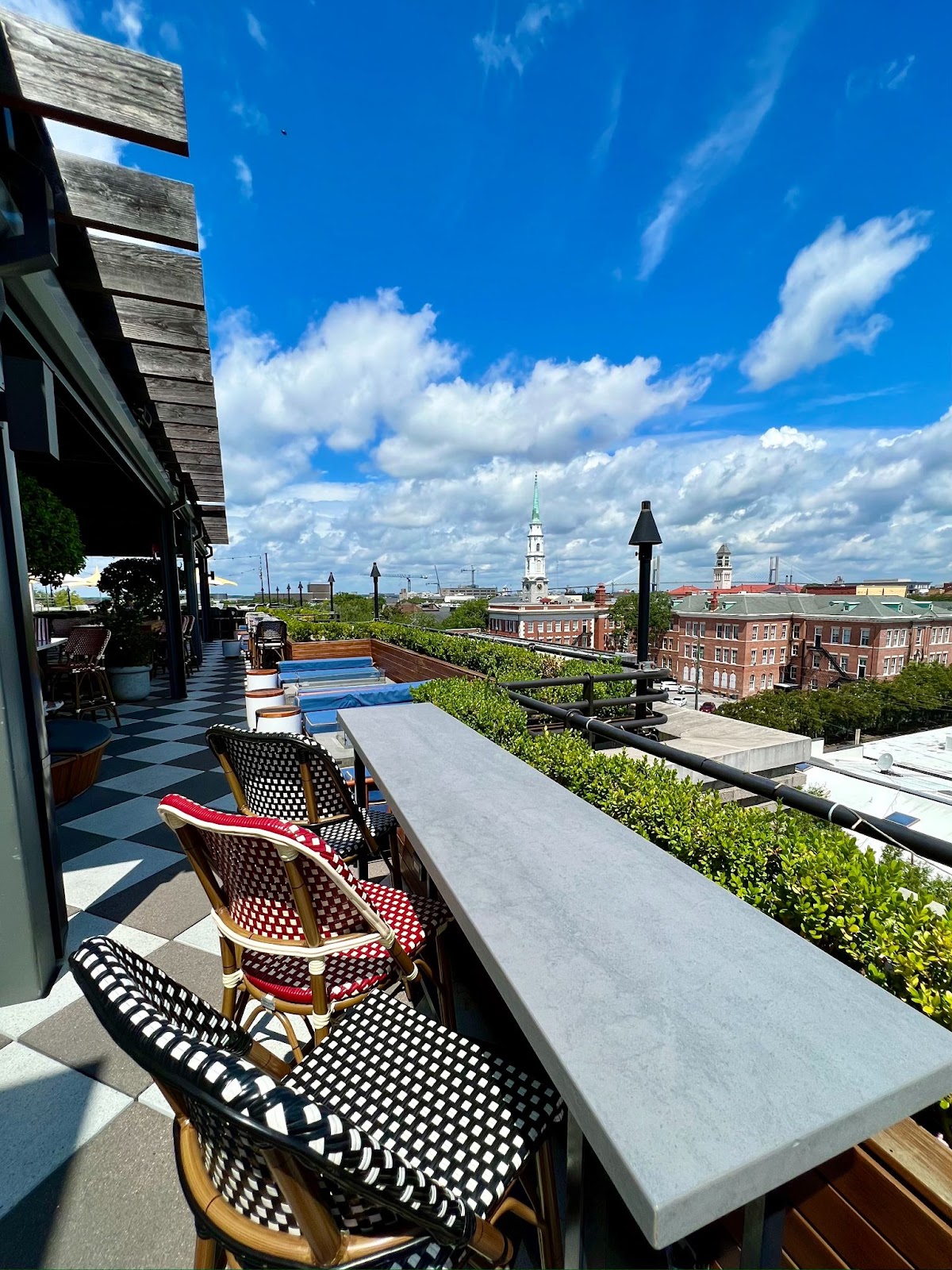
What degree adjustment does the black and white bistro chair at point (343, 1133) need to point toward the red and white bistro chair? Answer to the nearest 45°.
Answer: approximately 45° to its left

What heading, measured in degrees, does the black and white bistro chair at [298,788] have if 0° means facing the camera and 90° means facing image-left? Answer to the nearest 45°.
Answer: approximately 225°

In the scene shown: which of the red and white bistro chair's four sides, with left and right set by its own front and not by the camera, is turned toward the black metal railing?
front

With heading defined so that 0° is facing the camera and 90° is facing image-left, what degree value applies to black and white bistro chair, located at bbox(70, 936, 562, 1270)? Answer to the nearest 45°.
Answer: approximately 225°

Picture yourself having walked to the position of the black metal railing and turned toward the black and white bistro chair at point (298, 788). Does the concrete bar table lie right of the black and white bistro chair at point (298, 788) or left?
left

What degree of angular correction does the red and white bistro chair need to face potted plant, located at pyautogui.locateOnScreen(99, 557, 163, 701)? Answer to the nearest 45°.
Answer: approximately 45° to its left

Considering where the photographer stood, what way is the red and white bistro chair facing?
facing away from the viewer and to the right of the viewer

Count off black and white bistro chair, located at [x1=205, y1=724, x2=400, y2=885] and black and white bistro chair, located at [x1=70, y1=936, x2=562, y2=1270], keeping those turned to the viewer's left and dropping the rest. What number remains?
0

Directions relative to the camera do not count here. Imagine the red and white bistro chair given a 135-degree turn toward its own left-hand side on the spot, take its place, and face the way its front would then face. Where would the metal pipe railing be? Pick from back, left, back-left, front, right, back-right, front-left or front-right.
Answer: back
